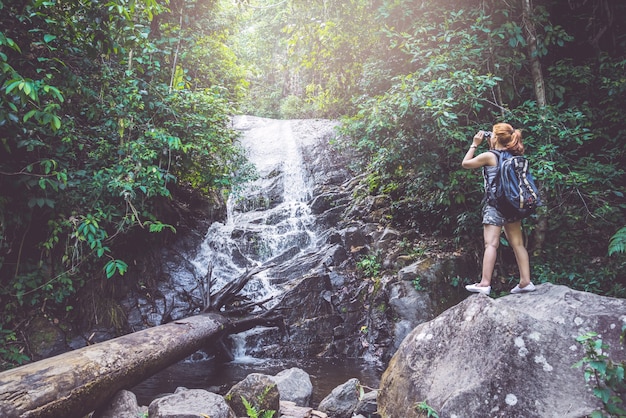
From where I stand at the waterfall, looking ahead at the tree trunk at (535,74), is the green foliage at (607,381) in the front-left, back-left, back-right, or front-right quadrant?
front-right

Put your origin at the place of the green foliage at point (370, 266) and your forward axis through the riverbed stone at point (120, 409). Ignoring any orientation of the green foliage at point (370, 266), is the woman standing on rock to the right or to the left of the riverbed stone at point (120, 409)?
left

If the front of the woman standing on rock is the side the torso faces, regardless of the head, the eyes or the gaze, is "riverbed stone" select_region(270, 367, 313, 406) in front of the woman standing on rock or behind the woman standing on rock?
in front

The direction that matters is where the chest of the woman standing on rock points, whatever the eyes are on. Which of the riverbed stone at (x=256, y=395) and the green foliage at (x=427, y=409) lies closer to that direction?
the riverbed stone

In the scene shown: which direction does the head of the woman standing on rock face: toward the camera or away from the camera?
away from the camera

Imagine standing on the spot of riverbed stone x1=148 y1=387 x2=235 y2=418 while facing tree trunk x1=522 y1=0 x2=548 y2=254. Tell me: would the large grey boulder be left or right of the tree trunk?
right
